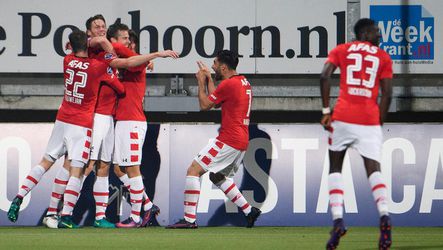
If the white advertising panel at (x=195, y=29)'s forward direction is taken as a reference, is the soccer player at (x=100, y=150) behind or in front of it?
in front

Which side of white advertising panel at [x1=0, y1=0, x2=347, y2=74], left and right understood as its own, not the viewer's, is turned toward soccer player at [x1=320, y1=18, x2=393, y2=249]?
front

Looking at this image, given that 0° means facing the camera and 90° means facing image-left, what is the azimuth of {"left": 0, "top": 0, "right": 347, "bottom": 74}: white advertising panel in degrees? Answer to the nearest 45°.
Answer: approximately 0°

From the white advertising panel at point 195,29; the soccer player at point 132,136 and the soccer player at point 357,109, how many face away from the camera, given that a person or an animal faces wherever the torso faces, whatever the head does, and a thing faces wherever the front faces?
1

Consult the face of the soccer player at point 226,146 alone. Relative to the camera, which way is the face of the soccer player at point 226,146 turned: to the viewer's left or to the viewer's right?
to the viewer's left

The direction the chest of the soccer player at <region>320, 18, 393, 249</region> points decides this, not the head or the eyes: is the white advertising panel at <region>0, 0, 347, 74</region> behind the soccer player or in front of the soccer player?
in front

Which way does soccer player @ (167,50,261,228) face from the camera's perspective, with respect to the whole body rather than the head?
to the viewer's left

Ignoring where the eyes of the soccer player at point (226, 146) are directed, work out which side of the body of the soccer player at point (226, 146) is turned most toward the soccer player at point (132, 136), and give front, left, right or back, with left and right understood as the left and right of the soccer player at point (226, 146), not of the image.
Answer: front
